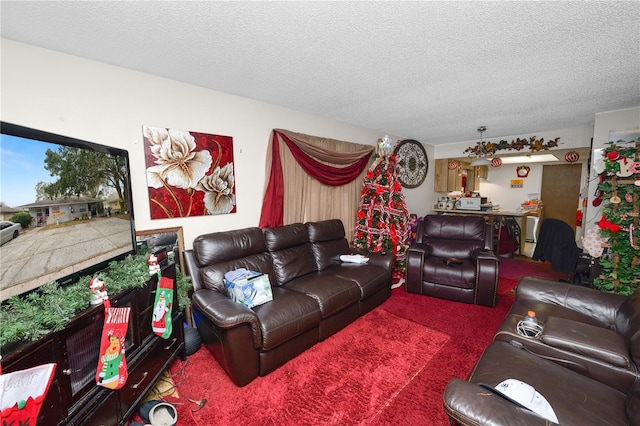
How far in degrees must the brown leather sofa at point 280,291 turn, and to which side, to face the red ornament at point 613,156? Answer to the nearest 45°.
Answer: approximately 45° to its left

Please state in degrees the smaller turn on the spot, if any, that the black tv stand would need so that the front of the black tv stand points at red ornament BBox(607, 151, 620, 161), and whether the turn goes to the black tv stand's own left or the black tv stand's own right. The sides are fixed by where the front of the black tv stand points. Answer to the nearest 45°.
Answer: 0° — it already faces it

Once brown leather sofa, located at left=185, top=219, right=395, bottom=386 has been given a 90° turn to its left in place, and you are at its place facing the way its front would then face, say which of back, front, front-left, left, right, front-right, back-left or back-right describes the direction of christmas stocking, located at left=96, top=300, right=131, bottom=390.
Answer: back

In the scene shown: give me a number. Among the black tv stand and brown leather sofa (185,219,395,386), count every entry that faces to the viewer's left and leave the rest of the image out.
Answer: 0

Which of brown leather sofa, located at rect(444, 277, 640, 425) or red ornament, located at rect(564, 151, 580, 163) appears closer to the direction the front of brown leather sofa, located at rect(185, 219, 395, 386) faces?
the brown leather sofa

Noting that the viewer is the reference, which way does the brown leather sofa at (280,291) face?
facing the viewer and to the right of the viewer

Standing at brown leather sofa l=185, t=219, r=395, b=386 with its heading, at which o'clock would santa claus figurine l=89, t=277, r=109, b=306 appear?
The santa claus figurine is roughly at 3 o'clock from the brown leather sofa.

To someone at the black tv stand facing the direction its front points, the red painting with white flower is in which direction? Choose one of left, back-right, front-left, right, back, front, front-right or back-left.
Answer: left

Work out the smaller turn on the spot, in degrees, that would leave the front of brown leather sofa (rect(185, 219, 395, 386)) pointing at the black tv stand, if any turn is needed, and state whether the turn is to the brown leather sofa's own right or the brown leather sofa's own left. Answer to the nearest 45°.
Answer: approximately 90° to the brown leather sofa's own right

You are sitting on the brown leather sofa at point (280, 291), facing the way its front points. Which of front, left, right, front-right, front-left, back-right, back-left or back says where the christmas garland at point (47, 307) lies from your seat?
right

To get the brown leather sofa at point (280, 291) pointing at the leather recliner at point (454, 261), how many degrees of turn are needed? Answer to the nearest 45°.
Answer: approximately 45° to its left

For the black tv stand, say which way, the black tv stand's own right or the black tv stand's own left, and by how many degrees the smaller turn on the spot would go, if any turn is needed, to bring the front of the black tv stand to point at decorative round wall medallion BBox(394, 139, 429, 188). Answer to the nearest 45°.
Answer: approximately 45° to the black tv stand's own left

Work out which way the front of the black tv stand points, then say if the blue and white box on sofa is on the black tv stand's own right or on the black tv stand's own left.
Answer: on the black tv stand's own left
